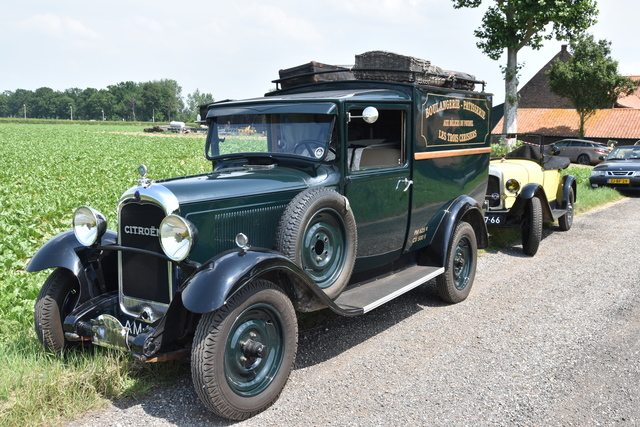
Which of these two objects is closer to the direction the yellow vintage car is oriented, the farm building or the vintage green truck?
the vintage green truck

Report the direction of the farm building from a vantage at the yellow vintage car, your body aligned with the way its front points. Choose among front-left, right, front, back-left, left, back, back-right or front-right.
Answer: back-right

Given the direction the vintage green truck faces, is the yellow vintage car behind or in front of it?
behind

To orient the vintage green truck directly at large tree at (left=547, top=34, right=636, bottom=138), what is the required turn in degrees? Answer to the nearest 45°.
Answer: approximately 180°

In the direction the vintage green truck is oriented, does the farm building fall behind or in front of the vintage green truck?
behind

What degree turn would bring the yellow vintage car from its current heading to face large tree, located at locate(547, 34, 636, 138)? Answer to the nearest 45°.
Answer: approximately 135° to its right

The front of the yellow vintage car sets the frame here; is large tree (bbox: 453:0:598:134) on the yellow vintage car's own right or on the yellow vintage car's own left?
on the yellow vintage car's own right

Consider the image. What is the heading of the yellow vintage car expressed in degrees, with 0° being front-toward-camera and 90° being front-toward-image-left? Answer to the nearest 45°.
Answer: approximately 45°
